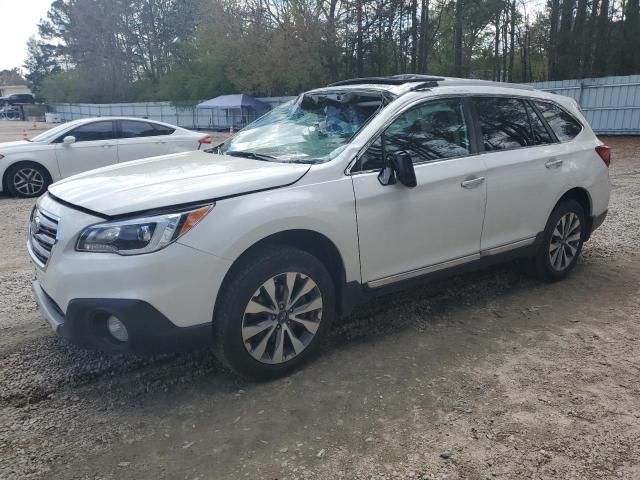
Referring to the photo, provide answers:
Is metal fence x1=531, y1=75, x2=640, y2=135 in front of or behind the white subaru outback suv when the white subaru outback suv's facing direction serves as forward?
behind

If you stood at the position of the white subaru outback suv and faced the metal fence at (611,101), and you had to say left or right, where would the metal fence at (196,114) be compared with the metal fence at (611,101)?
left

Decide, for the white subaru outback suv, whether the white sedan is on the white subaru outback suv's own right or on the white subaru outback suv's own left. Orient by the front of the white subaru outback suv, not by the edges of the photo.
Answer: on the white subaru outback suv's own right

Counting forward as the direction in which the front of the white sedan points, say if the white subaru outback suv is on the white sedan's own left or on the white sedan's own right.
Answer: on the white sedan's own left

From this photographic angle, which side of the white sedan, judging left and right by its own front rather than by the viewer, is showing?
left

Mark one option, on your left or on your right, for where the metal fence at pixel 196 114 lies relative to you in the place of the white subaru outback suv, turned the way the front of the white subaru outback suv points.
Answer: on your right

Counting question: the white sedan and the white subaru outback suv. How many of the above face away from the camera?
0

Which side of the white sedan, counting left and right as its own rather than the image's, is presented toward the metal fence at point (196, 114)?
right
